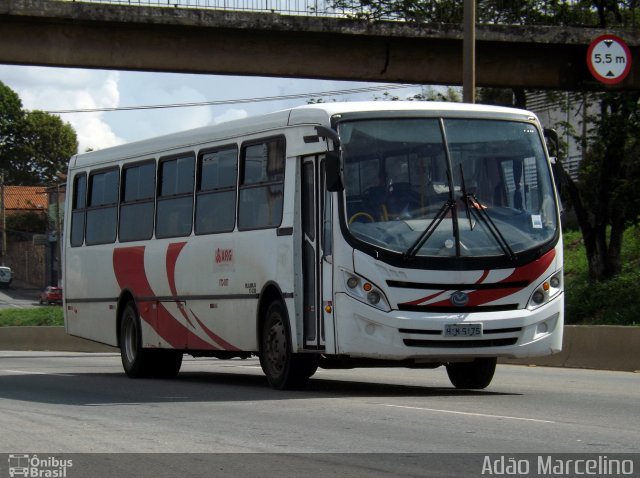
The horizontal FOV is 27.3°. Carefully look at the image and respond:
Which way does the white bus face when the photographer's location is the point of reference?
facing the viewer and to the right of the viewer

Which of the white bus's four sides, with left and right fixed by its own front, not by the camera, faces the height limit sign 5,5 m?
left

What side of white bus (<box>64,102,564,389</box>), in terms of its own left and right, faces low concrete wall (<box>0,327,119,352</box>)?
back

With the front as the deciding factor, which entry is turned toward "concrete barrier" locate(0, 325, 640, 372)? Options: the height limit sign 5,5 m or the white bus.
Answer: the height limit sign 5,5 m

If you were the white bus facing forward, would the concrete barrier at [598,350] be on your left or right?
on your left

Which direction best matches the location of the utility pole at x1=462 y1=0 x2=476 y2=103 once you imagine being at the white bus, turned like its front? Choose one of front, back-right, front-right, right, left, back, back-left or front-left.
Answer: back-left

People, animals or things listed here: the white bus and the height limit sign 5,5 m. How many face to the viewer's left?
0

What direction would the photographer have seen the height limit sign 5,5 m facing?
facing the viewer

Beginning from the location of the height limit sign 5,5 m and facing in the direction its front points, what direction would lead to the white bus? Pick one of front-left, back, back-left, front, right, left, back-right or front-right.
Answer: front

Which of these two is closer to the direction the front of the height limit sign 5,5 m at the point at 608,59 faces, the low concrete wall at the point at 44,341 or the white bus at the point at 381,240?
the white bus
